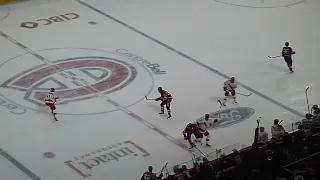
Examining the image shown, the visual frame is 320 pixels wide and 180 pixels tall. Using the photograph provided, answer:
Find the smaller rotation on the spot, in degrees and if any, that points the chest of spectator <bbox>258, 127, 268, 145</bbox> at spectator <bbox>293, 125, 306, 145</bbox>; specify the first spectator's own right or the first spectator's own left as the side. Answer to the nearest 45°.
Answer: approximately 90° to the first spectator's own right

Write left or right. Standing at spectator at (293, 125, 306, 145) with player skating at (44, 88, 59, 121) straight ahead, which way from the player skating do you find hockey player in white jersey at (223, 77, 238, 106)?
right

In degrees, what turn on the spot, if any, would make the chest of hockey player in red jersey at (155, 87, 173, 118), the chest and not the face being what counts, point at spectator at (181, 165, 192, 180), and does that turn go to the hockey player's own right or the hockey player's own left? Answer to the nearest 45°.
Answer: approximately 90° to the hockey player's own left

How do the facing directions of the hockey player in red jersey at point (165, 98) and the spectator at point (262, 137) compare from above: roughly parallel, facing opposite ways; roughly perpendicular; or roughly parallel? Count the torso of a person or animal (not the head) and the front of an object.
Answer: roughly perpendicular

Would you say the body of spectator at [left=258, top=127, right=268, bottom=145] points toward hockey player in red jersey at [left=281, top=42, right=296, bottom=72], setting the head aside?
yes

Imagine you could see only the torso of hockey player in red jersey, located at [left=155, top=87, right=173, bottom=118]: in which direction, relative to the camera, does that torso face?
to the viewer's left

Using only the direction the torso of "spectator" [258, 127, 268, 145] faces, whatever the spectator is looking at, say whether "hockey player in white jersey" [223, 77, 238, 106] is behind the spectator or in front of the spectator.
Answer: in front

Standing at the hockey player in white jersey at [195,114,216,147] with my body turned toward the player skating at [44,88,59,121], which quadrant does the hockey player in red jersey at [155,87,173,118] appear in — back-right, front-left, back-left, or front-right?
front-right

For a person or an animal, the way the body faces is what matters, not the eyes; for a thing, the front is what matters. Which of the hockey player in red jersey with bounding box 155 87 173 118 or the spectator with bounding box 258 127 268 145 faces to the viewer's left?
the hockey player in red jersey

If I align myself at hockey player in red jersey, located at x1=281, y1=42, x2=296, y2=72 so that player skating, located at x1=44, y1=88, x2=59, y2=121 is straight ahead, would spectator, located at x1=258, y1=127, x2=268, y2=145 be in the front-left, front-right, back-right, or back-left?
front-left

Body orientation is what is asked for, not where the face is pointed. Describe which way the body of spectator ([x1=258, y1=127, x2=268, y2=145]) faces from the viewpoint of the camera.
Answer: away from the camera

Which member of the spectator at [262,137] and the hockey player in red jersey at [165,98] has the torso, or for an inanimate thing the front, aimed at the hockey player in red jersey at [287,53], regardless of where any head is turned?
the spectator
